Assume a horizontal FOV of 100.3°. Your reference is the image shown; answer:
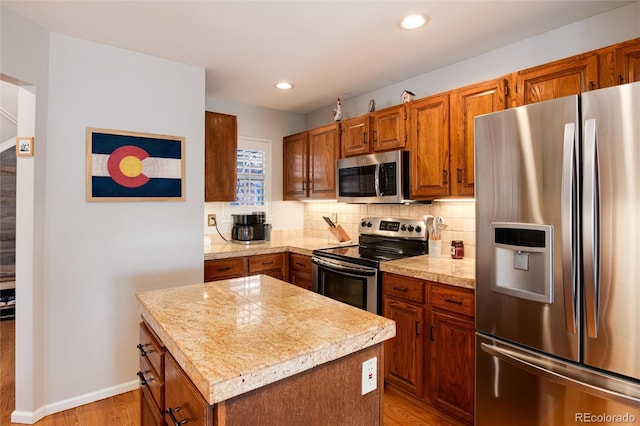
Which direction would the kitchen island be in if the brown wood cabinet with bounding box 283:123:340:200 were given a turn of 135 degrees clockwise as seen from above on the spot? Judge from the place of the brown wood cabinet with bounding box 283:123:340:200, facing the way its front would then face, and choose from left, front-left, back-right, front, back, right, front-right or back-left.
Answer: back

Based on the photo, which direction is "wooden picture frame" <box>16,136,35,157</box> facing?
toward the camera

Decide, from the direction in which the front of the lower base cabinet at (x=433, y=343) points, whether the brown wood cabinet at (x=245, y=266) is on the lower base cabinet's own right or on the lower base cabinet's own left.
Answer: on the lower base cabinet's own right

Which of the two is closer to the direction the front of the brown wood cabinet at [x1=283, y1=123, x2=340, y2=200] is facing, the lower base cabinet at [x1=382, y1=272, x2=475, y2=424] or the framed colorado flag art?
the framed colorado flag art

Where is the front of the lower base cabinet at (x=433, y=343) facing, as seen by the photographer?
facing the viewer and to the left of the viewer

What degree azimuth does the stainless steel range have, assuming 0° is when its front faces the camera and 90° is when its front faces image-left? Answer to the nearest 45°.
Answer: approximately 45°

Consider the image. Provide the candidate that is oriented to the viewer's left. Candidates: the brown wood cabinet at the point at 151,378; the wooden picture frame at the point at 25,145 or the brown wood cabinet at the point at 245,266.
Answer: the brown wood cabinet at the point at 151,378

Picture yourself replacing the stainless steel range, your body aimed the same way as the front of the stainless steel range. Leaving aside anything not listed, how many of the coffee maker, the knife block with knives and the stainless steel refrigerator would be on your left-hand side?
1

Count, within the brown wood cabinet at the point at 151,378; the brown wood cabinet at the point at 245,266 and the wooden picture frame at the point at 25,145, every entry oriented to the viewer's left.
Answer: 1

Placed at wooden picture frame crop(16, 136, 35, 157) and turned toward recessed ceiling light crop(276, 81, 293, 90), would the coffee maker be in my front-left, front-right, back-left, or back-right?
front-left

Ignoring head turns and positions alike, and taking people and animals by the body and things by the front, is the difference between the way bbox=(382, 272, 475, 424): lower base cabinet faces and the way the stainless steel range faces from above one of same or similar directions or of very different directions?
same or similar directions

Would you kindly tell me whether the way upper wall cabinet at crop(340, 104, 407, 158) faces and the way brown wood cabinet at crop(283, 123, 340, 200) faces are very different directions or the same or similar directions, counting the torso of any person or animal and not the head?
same or similar directions
